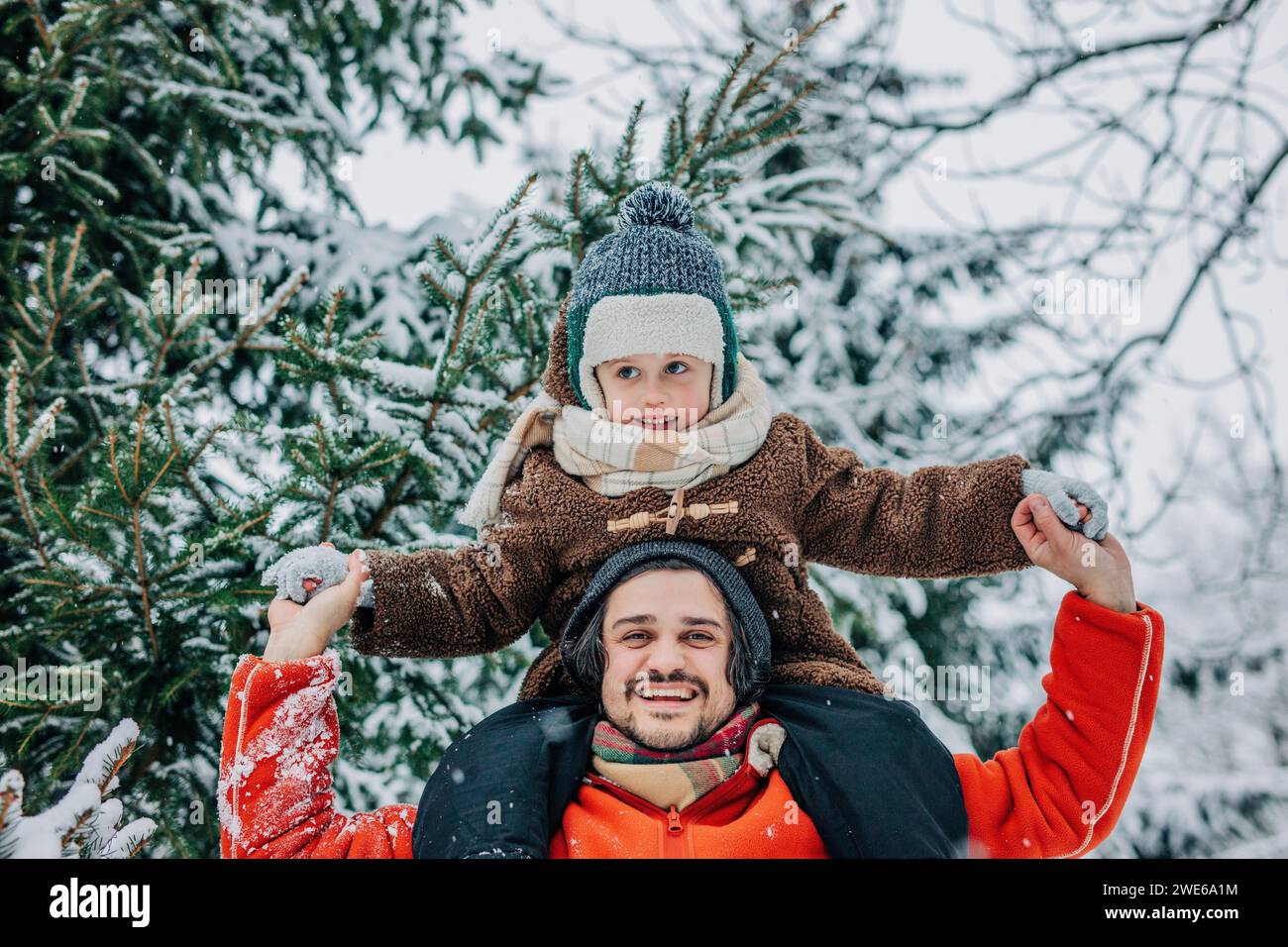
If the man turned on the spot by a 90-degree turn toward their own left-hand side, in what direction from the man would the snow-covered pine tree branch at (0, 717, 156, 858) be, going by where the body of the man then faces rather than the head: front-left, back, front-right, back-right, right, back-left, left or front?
back-right

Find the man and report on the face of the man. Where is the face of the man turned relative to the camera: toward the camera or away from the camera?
toward the camera

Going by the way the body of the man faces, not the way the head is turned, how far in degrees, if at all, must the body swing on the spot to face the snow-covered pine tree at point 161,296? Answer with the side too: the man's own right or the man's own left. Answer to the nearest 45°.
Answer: approximately 135° to the man's own right

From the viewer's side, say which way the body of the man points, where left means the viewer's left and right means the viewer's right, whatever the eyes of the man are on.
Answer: facing the viewer

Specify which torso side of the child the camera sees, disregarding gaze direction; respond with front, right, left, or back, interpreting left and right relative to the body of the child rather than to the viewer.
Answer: front
